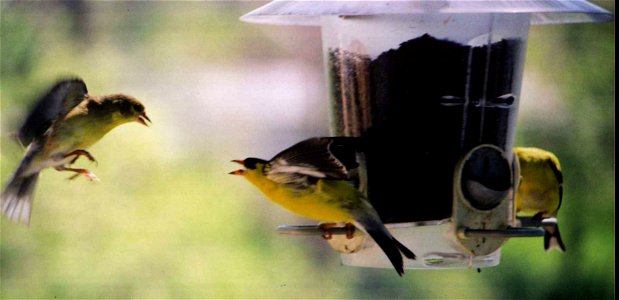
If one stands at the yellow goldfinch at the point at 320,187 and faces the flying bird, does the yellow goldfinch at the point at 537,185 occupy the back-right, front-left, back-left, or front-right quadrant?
back-right

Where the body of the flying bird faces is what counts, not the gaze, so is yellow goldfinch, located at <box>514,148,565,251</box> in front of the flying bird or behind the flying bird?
in front

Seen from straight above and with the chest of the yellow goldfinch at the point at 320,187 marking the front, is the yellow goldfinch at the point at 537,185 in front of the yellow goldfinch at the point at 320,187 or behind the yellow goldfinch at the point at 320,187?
behind

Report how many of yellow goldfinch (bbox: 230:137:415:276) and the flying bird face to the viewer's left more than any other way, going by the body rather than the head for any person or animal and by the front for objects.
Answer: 1

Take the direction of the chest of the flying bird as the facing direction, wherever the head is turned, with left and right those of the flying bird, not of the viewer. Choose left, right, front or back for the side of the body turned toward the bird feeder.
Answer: front

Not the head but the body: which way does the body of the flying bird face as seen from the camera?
to the viewer's right

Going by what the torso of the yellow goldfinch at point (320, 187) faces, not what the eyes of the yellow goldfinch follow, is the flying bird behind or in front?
in front

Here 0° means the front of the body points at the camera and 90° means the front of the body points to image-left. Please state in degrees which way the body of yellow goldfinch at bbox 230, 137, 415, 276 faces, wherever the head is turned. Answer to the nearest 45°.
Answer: approximately 90°

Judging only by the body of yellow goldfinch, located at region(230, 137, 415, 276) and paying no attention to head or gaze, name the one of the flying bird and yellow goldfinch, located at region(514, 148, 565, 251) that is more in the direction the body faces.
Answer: the flying bird
